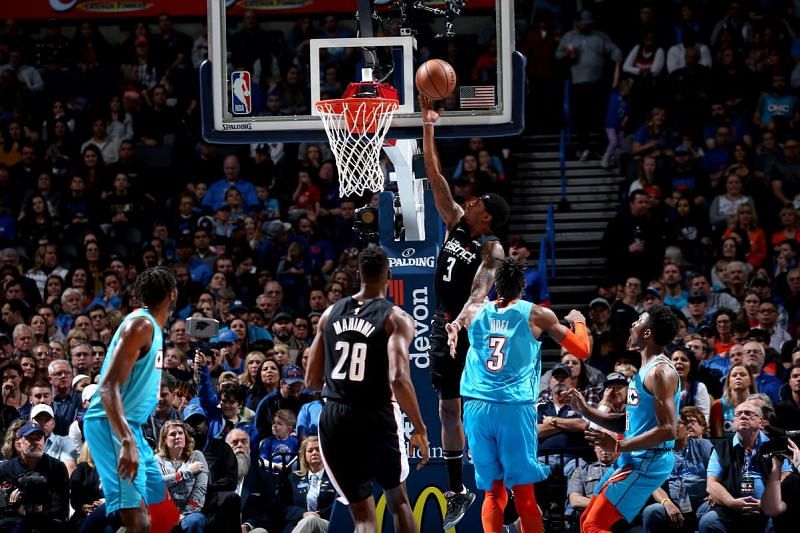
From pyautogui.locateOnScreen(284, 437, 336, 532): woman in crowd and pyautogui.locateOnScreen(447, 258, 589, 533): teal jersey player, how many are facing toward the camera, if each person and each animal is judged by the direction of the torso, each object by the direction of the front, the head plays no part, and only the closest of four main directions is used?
1

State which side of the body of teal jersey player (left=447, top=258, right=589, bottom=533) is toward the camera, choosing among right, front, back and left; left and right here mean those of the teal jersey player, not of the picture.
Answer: back

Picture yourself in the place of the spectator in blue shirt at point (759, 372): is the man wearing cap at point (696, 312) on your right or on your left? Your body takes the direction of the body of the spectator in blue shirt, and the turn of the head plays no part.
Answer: on your right

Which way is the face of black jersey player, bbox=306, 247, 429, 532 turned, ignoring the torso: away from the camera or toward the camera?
away from the camera

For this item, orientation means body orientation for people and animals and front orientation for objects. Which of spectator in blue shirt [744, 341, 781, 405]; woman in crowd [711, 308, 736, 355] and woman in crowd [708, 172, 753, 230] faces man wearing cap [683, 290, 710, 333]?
woman in crowd [708, 172, 753, 230]

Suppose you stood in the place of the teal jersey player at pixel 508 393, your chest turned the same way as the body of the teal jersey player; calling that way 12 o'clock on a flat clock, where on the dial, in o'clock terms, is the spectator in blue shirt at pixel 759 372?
The spectator in blue shirt is roughly at 1 o'clock from the teal jersey player.

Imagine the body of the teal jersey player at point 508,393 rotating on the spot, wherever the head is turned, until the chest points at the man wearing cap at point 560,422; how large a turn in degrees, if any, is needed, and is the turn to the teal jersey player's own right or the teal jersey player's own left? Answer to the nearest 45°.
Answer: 0° — they already face them

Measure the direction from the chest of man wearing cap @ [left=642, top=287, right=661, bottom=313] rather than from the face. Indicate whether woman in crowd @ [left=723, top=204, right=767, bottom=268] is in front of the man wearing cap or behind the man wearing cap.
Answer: behind

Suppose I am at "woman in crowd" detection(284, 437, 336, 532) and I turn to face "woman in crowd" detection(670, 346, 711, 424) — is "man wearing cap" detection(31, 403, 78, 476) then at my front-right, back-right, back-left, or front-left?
back-left

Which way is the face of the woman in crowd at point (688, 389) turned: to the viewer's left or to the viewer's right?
to the viewer's left

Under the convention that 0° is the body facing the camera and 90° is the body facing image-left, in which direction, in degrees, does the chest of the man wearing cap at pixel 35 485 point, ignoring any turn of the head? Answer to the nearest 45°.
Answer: approximately 0°
